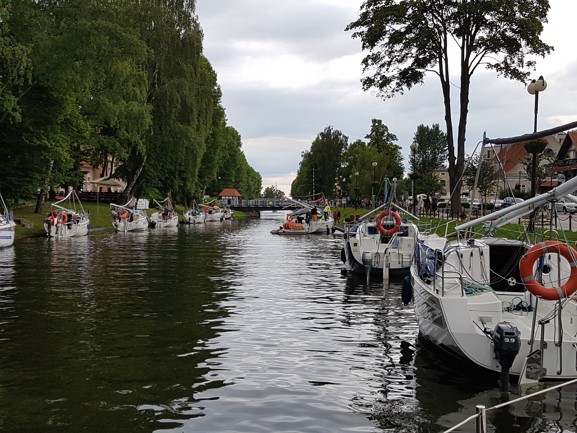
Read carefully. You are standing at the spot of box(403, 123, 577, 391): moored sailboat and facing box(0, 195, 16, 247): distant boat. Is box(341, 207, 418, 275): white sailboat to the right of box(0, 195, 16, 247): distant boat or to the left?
right

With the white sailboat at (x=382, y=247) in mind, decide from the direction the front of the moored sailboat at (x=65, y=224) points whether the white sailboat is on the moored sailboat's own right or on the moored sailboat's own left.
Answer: on the moored sailboat's own right

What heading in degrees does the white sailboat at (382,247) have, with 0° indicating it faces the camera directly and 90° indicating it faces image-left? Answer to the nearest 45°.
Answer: approximately 180°

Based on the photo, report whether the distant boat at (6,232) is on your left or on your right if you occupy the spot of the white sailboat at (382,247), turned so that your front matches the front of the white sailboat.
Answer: on your left

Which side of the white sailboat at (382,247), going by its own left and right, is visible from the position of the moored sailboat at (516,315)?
back

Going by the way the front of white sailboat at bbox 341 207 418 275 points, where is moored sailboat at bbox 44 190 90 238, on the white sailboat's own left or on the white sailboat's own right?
on the white sailboat's own left

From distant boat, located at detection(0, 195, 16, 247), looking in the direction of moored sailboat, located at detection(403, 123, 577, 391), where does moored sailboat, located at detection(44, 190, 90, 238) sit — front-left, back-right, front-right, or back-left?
back-left

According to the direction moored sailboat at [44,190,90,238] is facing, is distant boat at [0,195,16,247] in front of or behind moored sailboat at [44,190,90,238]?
behind

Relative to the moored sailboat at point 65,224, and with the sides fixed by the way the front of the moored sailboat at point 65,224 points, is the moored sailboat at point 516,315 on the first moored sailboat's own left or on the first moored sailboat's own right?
on the first moored sailboat's own right

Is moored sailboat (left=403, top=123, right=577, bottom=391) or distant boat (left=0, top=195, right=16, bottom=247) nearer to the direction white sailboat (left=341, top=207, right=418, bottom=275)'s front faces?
the distant boat

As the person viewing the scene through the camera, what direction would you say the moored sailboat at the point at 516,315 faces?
facing away from the viewer and to the left of the viewer
